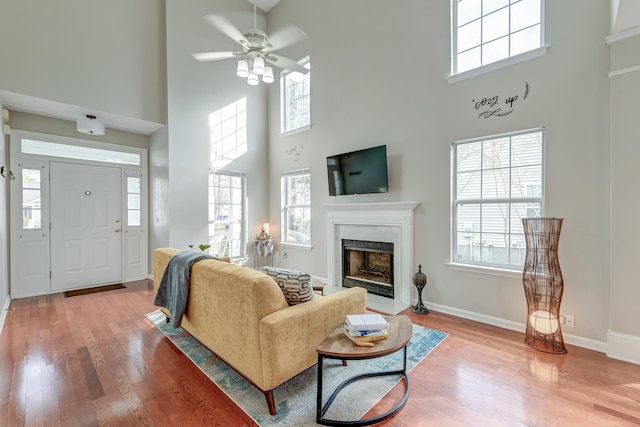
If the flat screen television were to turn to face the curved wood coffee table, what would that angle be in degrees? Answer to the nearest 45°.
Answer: approximately 45° to its left

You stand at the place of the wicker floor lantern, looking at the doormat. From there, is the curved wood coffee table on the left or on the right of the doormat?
left

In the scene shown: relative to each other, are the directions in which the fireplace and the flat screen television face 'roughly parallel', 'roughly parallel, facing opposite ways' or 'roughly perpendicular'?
roughly parallel

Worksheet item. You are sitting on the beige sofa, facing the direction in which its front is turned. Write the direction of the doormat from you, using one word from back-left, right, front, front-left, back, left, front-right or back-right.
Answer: left

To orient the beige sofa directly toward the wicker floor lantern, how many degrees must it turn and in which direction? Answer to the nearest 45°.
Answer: approximately 45° to its right

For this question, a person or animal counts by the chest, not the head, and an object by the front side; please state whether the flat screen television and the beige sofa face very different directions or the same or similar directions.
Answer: very different directions

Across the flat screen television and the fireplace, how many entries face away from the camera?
0

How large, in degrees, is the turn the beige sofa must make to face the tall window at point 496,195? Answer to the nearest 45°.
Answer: approximately 45° to its right

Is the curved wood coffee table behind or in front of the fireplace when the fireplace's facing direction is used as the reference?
in front

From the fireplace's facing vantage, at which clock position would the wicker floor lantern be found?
The wicker floor lantern is roughly at 9 o'clock from the fireplace.

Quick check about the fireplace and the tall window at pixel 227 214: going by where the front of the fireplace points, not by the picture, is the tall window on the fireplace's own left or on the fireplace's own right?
on the fireplace's own right

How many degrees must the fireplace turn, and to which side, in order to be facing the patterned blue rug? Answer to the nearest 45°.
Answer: approximately 45° to its left

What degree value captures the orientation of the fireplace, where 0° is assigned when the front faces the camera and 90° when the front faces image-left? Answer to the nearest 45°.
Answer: approximately 45°

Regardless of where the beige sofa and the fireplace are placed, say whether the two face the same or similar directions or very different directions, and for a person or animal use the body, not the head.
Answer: very different directions

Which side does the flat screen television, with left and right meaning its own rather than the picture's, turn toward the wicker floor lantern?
left

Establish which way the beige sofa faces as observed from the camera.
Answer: facing away from the viewer and to the right of the viewer
